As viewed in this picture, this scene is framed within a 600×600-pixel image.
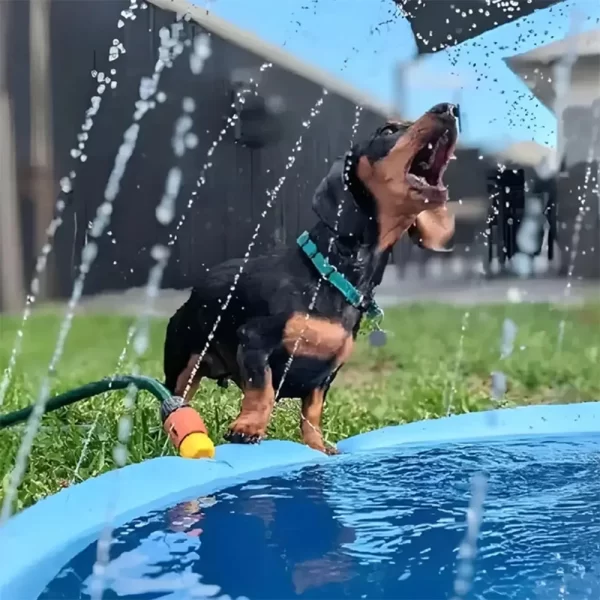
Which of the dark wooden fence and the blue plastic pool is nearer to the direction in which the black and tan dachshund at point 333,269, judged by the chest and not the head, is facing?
the blue plastic pool

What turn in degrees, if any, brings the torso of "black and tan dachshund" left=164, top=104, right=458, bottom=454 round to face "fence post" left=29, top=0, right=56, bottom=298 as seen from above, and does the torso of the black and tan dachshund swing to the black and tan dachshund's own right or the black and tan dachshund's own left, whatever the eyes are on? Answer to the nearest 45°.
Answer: approximately 180°

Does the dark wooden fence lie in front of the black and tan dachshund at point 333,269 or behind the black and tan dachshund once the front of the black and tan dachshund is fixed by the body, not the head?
behind

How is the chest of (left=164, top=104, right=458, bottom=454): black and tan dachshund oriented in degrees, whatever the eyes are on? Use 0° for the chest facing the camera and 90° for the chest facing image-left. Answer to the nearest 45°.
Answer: approximately 315°

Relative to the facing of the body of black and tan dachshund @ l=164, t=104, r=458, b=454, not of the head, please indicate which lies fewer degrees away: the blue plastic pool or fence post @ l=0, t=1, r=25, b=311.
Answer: the blue plastic pool

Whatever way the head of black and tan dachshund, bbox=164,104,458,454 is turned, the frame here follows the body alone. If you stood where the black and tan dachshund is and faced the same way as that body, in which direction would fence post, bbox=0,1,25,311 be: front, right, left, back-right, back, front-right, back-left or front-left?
back
